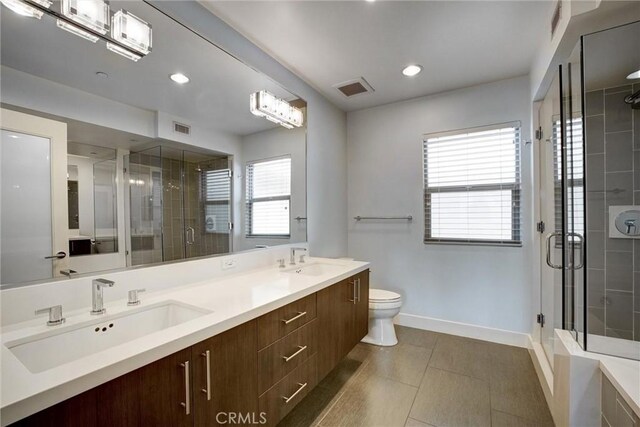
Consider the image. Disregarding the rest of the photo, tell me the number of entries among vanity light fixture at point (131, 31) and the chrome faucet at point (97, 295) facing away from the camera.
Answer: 0

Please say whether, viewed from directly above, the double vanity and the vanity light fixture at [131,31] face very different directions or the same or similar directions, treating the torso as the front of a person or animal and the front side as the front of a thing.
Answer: same or similar directions

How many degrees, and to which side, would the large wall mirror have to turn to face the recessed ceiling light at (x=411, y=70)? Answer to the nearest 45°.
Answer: approximately 45° to its left

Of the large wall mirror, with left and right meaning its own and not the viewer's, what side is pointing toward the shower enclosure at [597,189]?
front

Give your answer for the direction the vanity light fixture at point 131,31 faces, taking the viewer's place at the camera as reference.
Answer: facing the viewer and to the right of the viewer

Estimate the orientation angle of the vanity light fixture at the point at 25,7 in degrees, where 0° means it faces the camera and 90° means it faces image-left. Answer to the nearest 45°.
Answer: approximately 315°

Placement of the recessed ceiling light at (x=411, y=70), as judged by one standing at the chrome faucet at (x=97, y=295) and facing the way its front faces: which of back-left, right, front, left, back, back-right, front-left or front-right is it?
front-left

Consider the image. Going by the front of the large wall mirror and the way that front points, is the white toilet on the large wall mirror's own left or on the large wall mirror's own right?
on the large wall mirror's own left

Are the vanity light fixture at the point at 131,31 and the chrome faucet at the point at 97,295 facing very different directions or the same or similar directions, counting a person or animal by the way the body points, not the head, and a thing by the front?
same or similar directions
